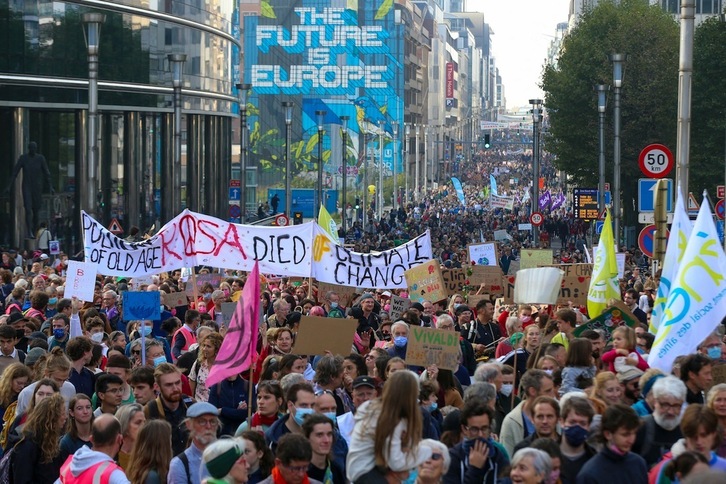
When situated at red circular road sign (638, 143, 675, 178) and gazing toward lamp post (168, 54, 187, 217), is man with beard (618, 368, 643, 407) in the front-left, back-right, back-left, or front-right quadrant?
back-left

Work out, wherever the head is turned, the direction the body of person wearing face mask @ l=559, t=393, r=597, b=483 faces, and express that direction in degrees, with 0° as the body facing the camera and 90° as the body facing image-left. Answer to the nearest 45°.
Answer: approximately 0°

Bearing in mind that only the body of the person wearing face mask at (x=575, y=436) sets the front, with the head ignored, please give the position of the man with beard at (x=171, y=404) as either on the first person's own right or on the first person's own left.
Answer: on the first person's own right

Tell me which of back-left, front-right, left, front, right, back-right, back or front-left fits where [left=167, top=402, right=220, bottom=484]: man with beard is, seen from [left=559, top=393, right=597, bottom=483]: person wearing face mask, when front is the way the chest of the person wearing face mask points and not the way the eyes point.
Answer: right

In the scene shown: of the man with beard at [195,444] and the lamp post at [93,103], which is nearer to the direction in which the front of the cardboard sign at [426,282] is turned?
the man with beard

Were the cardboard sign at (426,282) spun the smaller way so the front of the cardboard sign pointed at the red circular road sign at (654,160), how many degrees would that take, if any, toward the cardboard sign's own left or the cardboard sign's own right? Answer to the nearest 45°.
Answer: approximately 135° to the cardboard sign's own left

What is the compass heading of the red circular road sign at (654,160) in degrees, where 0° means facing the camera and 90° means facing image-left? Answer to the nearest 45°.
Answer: approximately 0°

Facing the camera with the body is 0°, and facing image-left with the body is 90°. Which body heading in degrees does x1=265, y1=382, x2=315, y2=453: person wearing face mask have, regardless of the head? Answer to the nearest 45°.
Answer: approximately 315°
